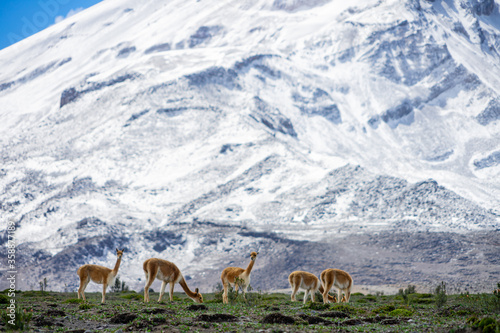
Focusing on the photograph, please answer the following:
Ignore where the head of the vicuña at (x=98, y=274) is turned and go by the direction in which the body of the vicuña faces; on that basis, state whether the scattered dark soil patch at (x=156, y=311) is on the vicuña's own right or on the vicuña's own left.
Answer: on the vicuña's own right

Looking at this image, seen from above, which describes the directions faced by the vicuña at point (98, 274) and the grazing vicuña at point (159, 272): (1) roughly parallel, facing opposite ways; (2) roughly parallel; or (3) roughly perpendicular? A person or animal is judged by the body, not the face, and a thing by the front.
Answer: roughly parallel

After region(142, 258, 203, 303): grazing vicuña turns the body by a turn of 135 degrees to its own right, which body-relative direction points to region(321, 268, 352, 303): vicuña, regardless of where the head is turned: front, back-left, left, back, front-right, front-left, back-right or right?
back-left

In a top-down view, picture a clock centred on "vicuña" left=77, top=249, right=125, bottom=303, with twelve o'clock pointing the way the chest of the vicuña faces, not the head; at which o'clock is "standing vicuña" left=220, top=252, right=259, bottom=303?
The standing vicuña is roughly at 12 o'clock from the vicuña.

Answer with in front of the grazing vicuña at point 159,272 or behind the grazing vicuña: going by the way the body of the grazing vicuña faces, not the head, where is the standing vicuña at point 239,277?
in front

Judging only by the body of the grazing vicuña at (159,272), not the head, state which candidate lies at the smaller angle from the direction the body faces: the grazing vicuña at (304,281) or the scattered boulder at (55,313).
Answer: the grazing vicuña

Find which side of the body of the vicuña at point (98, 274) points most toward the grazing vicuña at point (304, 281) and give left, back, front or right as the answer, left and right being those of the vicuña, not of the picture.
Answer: front

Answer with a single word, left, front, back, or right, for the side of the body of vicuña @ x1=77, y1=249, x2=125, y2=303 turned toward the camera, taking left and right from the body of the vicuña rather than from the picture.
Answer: right

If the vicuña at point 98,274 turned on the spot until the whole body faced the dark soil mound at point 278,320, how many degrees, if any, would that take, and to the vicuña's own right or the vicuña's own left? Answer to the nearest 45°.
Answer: approximately 45° to the vicuña's own right

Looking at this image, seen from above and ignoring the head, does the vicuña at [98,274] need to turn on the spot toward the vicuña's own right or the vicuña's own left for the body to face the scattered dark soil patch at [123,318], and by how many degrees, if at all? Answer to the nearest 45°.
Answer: approximately 90° to the vicuña's own right

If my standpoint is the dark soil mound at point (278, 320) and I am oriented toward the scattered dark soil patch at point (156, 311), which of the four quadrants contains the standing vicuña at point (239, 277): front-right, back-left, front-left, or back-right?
front-right

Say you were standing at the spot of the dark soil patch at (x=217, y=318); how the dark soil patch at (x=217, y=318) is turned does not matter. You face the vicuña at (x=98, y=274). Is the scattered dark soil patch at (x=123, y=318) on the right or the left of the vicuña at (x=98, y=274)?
left

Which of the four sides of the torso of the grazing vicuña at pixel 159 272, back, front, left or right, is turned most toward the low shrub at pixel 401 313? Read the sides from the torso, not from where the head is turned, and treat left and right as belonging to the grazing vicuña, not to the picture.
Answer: front

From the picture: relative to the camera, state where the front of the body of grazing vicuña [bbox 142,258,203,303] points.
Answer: to the viewer's right

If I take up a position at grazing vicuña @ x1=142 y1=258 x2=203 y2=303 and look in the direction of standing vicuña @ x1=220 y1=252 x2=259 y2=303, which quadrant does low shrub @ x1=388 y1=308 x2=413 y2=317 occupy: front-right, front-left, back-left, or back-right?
front-right

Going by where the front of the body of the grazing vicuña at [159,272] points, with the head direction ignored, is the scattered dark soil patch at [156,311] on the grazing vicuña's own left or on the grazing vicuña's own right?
on the grazing vicuña's own right

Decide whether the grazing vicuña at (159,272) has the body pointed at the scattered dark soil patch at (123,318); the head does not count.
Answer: no

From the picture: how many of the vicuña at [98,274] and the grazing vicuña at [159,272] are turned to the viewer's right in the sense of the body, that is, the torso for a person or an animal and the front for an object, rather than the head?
2
